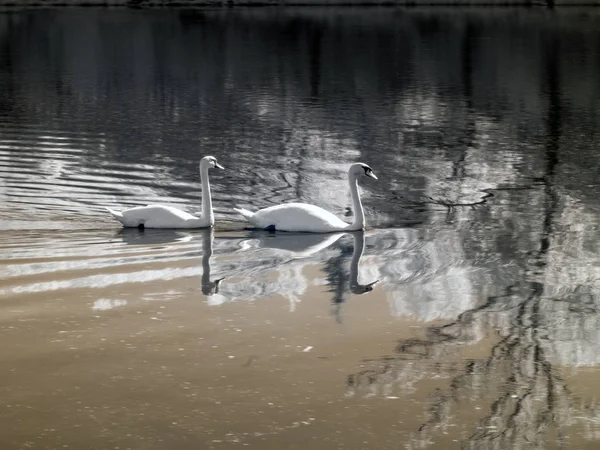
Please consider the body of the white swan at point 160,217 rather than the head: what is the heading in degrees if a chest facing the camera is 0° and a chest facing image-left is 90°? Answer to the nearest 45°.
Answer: approximately 270°

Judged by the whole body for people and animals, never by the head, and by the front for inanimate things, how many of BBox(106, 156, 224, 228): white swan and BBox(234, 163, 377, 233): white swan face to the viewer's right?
2

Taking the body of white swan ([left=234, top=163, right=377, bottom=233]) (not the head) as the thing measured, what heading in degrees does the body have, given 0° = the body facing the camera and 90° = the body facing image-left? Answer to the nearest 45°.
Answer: approximately 270°

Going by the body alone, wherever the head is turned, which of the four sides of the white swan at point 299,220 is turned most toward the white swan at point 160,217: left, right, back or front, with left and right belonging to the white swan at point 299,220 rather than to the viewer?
back

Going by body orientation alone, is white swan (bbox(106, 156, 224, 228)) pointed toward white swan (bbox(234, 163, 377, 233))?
yes
